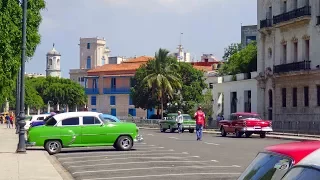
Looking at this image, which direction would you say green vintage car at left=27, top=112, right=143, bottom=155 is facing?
to the viewer's right

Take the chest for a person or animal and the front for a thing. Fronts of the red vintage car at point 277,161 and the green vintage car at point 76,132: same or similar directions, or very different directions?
very different directions
